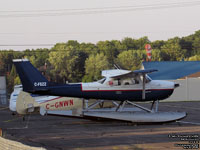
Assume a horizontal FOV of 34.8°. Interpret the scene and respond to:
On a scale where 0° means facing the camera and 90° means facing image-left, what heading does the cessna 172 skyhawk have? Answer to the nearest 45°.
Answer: approximately 270°
